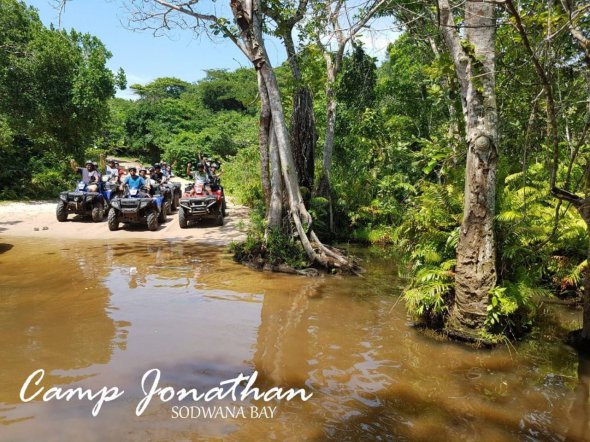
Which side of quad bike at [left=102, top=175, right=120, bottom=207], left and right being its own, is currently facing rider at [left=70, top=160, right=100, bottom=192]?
right

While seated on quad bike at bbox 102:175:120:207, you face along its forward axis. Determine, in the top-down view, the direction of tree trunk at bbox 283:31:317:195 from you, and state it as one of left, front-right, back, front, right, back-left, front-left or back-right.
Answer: front-left

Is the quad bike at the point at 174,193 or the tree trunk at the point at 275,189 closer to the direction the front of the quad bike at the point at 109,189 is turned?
the tree trunk

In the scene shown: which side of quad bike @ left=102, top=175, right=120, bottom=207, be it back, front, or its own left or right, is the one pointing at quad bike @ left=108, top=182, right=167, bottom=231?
front

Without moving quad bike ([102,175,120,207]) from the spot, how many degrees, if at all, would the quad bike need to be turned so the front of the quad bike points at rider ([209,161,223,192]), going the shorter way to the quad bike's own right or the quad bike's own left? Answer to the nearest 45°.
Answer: approximately 45° to the quad bike's own left

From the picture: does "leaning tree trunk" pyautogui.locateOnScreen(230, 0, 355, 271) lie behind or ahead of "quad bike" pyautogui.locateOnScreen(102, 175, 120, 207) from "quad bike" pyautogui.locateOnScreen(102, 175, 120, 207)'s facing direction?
ahead

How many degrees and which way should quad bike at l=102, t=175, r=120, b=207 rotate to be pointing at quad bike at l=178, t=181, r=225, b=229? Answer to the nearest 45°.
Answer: approximately 45° to its left

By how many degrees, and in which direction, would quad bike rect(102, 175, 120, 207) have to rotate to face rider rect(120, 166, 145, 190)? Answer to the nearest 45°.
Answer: approximately 45° to its left

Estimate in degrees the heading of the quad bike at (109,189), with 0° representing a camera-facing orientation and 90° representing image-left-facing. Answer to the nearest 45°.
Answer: approximately 0°

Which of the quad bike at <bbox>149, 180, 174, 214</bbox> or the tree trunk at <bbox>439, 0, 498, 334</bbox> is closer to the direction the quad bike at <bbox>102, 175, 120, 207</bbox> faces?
the tree trunk

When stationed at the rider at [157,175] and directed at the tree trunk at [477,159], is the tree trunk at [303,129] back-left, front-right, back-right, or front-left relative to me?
front-left

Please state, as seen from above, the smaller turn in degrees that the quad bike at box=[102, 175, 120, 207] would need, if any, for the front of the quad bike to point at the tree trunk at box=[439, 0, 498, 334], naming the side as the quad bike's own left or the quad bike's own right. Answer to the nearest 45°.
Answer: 0° — it already faces it

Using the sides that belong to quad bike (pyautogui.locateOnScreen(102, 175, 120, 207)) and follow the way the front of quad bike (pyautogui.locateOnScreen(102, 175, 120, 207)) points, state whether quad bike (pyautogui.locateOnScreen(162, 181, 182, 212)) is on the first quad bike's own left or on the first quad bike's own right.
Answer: on the first quad bike's own left
